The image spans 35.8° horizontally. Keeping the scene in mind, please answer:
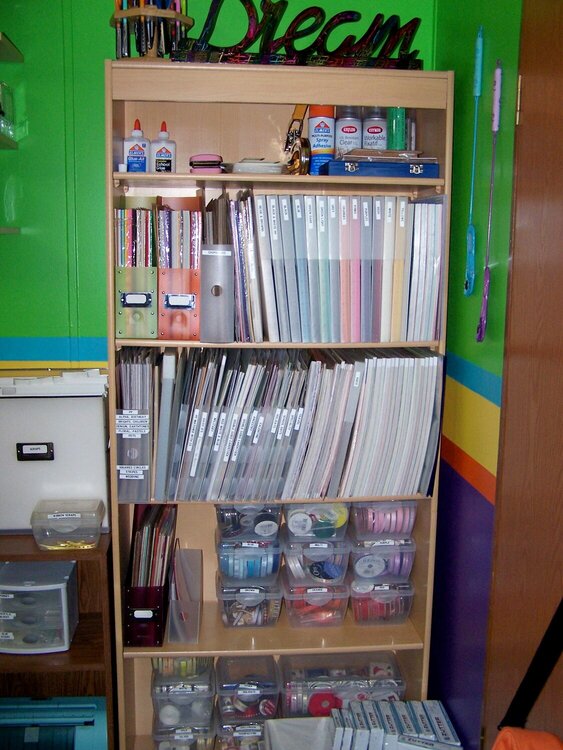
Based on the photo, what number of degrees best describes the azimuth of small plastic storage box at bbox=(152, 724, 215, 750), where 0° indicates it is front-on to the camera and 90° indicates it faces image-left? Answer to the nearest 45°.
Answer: approximately 0°

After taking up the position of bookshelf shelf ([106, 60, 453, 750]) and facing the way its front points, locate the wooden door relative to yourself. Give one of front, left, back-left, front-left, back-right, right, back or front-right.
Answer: front-left
